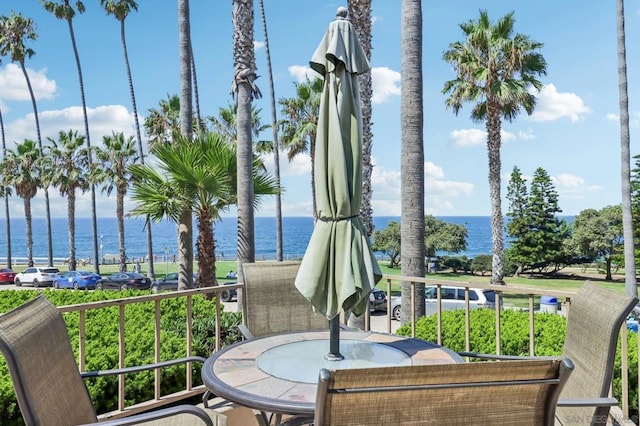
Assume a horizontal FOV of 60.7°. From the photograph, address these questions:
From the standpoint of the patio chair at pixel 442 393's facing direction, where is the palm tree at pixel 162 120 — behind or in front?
in front

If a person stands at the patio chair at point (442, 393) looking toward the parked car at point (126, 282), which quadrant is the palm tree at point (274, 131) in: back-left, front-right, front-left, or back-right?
front-right

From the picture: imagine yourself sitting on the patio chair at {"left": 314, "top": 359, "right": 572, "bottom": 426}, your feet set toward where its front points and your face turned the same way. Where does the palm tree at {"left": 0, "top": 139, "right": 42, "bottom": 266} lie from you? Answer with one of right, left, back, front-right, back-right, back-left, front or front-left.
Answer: front-left

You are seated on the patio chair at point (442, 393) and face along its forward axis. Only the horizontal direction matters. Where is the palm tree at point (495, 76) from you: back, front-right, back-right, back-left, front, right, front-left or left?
front

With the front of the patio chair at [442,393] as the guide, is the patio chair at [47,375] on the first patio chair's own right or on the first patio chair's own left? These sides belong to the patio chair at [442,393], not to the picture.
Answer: on the first patio chair's own left

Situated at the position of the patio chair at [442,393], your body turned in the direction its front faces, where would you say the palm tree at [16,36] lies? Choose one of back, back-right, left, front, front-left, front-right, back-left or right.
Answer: front-left

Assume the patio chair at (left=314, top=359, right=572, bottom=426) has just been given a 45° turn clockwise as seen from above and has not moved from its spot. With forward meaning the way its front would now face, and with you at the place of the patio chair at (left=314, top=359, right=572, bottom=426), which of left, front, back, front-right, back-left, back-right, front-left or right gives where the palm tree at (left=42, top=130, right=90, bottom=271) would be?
left

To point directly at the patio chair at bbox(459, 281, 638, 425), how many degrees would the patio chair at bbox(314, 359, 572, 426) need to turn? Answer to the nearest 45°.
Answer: approximately 45° to its right

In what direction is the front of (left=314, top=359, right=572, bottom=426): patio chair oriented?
away from the camera

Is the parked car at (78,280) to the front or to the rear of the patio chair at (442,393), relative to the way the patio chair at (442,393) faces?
to the front

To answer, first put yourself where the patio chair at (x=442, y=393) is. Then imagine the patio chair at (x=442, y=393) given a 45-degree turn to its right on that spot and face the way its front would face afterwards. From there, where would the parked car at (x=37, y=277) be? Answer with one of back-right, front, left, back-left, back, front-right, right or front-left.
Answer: left

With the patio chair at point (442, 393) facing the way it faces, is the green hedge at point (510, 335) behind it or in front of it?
in front

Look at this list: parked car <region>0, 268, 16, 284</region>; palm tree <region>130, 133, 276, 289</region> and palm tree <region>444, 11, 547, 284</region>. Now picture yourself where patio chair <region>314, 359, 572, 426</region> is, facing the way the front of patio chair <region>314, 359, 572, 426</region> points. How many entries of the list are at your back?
0

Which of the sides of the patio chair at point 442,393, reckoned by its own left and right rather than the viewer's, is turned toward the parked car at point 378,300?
front

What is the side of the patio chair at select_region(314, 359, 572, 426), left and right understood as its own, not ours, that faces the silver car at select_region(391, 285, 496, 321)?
front
